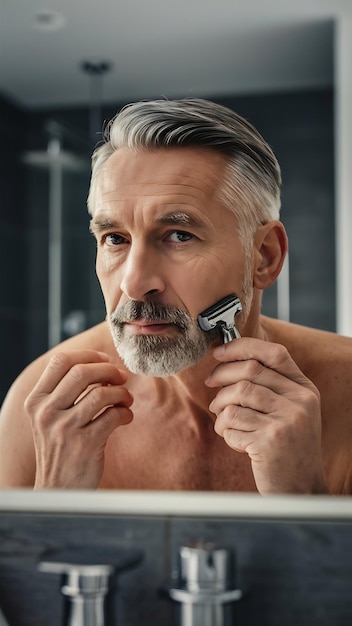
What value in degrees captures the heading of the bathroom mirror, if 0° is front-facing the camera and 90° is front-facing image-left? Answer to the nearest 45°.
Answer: approximately 0°
